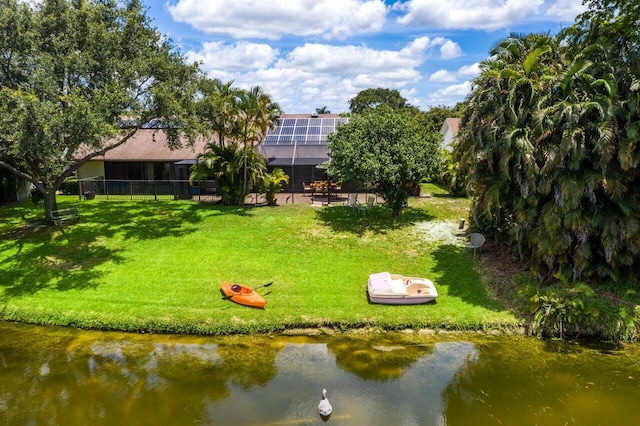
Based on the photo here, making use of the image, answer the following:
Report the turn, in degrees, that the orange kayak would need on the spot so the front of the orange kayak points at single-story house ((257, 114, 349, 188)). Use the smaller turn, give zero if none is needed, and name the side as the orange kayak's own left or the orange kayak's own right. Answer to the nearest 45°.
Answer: approximately 135° to the orange kayak's own left

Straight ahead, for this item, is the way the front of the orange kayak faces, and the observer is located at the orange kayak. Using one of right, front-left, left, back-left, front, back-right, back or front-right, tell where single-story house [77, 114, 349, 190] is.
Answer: back-left

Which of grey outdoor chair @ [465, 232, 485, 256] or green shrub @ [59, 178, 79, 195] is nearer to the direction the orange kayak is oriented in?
the grey outdoor chair

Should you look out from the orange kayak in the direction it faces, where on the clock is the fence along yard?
The fence along yard is roughly at 7 o'clock from the orange kayak.

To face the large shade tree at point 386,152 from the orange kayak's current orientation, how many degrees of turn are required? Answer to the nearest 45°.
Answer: approximately 90° to its left

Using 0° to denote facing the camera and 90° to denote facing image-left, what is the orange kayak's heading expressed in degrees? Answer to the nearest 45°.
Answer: approximately 315°
